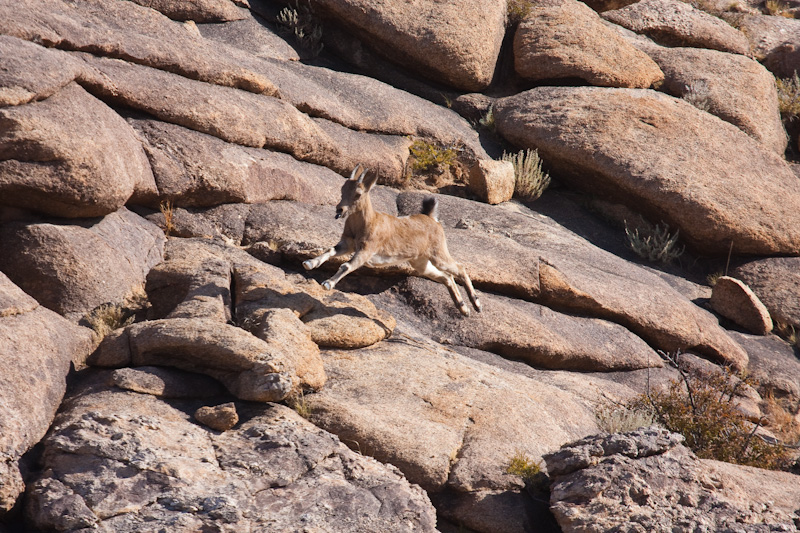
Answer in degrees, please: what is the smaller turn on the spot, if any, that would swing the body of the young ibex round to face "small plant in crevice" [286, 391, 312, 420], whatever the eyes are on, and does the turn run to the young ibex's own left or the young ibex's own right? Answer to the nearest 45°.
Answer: approximately 90° to the young ibex's own left

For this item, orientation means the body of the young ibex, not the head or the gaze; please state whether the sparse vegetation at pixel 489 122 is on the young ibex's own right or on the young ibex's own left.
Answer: on the young ibex's own right

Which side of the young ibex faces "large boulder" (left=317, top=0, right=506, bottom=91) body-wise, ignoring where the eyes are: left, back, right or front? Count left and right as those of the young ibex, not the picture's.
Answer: right

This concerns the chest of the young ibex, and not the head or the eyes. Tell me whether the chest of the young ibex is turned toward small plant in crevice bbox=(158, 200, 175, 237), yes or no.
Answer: yes

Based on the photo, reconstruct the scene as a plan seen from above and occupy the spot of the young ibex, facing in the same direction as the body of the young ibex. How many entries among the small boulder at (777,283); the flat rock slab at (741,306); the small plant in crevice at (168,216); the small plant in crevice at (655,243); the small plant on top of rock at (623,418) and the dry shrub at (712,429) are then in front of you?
1

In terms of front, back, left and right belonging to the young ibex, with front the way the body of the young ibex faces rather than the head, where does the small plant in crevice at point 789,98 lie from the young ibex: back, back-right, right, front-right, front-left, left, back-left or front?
back-right

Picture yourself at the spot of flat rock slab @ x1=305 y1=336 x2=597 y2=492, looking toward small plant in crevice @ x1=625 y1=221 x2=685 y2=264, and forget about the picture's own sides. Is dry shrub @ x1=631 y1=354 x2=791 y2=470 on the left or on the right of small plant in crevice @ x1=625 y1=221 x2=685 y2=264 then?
right

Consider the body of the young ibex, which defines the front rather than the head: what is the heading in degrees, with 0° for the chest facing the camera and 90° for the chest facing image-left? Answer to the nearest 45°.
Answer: approximately 90°

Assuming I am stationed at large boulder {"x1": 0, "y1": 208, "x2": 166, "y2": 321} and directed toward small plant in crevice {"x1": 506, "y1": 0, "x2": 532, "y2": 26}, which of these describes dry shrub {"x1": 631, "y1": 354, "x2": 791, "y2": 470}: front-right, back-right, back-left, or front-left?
front-right

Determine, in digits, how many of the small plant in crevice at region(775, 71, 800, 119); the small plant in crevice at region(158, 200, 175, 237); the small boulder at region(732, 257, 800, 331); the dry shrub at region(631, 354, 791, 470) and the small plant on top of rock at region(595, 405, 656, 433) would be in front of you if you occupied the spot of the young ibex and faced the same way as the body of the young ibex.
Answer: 1

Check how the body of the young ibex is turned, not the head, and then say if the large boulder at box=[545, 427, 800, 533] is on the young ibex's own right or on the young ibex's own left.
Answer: on the young ibex's own left

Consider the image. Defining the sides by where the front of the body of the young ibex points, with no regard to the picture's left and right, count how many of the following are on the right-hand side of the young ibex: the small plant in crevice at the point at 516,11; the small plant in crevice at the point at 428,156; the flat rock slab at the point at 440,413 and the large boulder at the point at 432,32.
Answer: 3

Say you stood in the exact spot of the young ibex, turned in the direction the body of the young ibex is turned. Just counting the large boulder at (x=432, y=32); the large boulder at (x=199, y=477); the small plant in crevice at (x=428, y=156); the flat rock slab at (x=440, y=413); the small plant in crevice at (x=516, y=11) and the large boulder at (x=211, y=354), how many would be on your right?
3

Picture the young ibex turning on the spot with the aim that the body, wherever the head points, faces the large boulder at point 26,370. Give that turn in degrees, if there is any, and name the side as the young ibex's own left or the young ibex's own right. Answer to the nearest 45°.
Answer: approximately 45° to the young ibex's own left

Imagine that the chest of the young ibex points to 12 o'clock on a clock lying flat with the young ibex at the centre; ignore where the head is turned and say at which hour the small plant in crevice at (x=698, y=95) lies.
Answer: The small plant in crevice is roughly at 4 o'clock from the young ibex.
